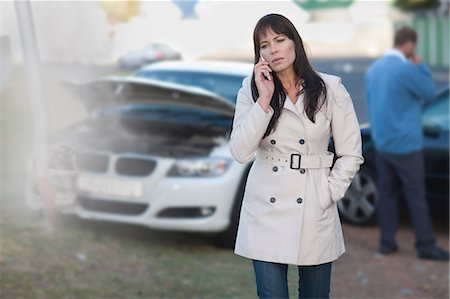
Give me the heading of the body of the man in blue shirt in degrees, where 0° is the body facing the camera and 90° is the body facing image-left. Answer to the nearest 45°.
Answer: approximately 225°

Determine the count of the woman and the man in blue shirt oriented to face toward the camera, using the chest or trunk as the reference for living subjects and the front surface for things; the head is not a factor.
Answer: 1

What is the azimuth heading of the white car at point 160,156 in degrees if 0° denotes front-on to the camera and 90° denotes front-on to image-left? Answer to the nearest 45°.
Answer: approximately 45°

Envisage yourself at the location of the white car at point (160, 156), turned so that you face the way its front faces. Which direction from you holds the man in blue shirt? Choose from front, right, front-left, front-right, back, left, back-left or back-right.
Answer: back-left

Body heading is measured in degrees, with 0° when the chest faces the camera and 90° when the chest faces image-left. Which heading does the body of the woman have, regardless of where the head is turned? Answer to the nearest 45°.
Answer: approximately 0°

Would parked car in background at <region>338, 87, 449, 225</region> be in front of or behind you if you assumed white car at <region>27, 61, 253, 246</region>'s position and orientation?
behind

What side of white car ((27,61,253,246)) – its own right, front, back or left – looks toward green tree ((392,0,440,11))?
back
